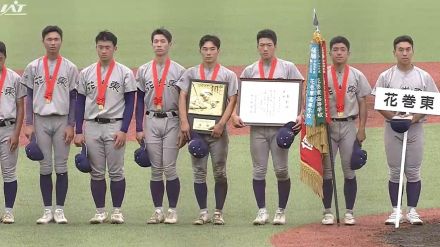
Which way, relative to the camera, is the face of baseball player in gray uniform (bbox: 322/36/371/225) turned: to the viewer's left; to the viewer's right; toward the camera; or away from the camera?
toward the camera

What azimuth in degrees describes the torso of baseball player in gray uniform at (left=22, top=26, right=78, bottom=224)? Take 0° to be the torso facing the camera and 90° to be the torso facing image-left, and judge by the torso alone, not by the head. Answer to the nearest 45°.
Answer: approximately 0°

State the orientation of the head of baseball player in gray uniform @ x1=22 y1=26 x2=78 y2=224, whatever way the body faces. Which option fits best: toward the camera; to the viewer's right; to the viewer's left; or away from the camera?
toward the camera

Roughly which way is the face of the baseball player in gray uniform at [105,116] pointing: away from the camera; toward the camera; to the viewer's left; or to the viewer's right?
toward the camera

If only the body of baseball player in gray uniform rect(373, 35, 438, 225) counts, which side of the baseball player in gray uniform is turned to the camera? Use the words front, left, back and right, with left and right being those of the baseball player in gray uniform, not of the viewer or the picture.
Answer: front

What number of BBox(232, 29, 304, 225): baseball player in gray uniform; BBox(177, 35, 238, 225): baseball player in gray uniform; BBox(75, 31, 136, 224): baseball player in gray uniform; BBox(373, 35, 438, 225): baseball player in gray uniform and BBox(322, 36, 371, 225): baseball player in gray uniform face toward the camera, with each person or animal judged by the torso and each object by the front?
5

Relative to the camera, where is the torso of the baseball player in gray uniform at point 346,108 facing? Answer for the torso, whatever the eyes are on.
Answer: toward the camera

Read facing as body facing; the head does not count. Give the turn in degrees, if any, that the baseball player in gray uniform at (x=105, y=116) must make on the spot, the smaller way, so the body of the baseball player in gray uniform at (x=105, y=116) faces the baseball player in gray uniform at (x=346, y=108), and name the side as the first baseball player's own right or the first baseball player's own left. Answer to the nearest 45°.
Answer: approximately 90° to the first baseball player's own left

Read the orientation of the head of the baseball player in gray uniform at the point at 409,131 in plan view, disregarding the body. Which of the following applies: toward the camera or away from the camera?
toward the camera

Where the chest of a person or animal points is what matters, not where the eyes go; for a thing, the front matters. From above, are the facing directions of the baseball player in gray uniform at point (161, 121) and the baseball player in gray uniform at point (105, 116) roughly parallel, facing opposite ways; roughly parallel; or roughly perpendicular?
roughly parallel

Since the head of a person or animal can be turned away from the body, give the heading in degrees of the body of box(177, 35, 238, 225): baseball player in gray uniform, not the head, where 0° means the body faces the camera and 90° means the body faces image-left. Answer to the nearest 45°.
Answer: approximately 0°

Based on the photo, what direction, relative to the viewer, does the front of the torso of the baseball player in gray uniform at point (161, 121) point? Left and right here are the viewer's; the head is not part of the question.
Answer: facing the viewer

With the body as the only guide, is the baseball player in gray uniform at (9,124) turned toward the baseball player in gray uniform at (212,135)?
no

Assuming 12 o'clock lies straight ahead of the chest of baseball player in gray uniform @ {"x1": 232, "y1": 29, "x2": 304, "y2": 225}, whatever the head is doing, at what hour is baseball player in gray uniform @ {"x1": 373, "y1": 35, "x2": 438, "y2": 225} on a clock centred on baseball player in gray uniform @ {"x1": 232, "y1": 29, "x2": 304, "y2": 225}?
baseball player in gray uniform @ {"x1": 373, "y1": 35, "x2": 438, "y2": 225} is roughly at 9 o'clock from baseball player in gray uniform @ {"x1": 232, "y1": 29, "x2": 304, "y2": 225}.

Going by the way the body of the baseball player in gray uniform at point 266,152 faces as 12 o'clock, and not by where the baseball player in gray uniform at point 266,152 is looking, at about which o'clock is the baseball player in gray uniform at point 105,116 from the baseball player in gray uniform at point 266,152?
the baseball player in gray uniform at point 105,116 is roughly at 3 o'clock from the baseball player in gray uniform at point 266,152.

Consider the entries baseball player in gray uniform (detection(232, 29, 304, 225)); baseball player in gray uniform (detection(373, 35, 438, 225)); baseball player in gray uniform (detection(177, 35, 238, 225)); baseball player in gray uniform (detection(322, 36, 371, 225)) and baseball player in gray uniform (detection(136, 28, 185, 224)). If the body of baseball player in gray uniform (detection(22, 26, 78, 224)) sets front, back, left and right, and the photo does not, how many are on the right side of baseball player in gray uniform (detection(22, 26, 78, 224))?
0

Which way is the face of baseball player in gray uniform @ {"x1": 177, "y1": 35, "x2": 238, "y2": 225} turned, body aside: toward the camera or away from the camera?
toward the camera

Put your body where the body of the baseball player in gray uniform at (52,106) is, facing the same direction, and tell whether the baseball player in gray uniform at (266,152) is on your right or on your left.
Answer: on your left
